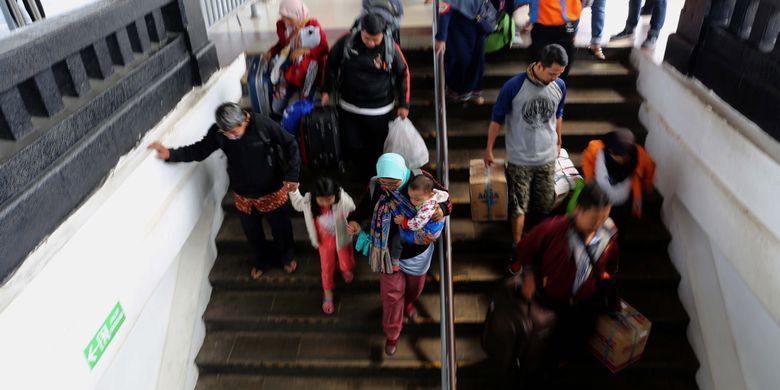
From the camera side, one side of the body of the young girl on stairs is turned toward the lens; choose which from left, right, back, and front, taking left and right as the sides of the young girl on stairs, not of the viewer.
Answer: front

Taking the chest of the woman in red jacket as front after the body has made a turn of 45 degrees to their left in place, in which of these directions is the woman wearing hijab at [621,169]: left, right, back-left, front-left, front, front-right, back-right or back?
front-left

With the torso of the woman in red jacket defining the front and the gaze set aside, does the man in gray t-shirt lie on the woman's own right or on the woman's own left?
on the woman's own left

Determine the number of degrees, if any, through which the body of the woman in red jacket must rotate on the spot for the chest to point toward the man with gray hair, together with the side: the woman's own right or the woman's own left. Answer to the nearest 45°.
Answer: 0° — they already face them

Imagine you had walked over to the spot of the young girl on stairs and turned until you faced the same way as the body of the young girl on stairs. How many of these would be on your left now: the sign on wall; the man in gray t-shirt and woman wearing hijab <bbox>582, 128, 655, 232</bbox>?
2

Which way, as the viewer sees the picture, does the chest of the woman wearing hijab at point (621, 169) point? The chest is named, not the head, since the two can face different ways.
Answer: toward the camera

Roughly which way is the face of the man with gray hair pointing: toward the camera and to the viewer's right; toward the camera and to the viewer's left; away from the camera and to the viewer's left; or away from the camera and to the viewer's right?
toward the camera and to the viewer's left

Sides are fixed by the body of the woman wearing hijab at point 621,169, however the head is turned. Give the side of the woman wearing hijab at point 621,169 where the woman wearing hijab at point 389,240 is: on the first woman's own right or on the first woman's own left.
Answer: on the first woman's own right

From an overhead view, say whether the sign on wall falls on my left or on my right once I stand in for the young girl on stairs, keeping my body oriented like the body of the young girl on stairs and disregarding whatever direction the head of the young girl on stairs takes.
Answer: on my right

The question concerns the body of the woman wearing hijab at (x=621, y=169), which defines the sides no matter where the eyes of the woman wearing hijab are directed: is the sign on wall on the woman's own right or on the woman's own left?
on the woman's own right
